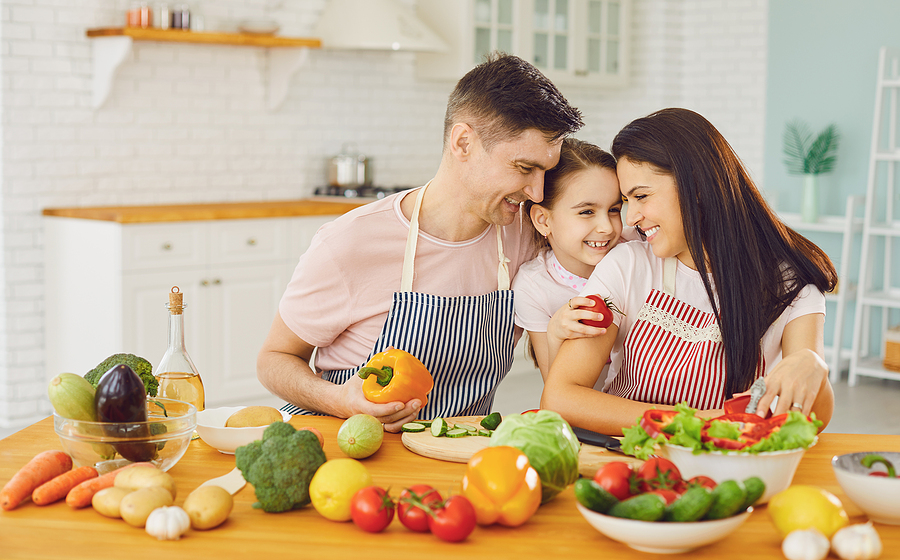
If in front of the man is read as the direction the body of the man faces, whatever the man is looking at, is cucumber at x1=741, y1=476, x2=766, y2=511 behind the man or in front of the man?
in front

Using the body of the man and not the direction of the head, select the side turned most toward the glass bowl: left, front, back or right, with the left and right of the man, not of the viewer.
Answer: right

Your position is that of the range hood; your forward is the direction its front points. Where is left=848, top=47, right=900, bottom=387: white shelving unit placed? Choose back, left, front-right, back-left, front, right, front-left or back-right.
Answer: front-left

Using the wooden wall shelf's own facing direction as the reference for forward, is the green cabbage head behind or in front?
in front

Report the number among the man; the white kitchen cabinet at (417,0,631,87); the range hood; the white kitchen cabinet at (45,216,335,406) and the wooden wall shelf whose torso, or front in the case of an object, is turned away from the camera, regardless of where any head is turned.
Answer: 0

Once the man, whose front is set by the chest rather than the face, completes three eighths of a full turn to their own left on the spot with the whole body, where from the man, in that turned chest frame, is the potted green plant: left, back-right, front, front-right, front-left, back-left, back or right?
front-right

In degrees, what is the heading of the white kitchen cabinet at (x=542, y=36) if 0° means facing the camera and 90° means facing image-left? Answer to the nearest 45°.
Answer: approximately 315°

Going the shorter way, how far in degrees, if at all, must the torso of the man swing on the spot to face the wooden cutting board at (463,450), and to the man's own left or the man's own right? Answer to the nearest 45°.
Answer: approximately 45° to the man's own right

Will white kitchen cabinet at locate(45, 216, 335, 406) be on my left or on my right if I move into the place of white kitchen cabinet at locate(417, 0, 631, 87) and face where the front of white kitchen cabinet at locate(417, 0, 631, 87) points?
on my right

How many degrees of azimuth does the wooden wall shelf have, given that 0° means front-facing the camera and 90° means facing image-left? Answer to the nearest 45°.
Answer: approximately 315°

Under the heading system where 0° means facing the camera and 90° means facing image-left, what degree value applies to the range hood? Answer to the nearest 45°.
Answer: approximately 315°

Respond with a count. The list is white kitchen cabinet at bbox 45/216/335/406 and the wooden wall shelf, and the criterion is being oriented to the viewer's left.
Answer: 0

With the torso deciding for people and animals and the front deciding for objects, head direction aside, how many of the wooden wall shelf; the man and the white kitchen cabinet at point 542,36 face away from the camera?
0

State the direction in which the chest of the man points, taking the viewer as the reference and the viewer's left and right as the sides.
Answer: facing the viewer and to the right of the viewer

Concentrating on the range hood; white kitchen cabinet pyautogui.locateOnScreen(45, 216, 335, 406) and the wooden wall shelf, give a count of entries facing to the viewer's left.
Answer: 0
